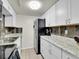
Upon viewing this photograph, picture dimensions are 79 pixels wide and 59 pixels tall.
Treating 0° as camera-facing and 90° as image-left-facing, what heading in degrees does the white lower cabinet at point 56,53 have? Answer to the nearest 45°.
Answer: approximately 45°
